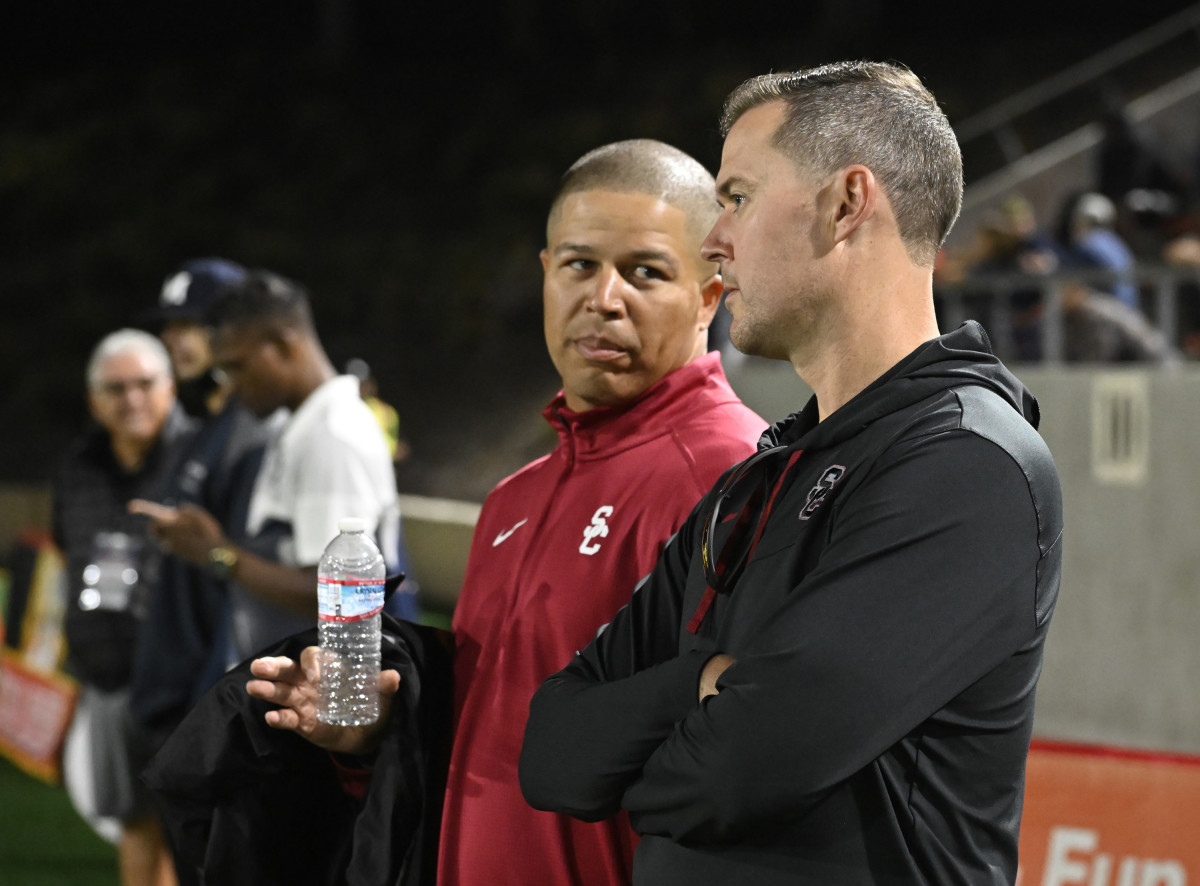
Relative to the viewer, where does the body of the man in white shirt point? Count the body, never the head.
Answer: to the viewer's left

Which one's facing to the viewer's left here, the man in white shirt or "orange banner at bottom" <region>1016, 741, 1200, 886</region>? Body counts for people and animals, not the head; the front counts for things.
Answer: the man in white shirt

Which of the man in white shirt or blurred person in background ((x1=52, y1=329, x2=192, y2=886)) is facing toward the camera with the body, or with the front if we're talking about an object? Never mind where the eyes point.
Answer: the blurred person in background

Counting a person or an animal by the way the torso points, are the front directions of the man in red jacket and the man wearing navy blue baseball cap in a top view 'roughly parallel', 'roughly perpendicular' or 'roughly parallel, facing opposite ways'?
roughly parallel

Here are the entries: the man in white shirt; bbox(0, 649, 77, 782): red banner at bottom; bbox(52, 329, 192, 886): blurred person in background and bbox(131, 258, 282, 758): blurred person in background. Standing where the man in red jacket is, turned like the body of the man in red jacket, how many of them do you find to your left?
0

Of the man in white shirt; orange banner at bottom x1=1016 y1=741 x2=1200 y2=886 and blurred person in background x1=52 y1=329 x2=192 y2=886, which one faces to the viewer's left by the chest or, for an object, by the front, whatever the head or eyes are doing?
the man in white shirt

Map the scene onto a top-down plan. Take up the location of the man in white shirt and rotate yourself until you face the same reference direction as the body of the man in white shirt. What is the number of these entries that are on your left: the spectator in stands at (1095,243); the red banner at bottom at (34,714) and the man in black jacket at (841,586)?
1

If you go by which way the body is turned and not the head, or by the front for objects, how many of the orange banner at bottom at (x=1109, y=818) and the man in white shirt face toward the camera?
1

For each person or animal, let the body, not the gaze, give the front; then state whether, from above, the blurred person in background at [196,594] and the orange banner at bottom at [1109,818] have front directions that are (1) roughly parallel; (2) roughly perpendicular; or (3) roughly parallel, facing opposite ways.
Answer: roughly parallel

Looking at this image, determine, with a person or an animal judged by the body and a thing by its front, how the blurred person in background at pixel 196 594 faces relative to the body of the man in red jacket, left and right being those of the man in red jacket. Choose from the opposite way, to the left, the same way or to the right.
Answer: the same way

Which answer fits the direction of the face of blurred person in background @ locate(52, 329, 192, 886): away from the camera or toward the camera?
toward the camera

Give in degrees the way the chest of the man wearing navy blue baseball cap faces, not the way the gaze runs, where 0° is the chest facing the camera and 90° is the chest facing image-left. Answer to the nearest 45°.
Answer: approximately 45°

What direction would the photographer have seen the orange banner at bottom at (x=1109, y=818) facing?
facing the viewer

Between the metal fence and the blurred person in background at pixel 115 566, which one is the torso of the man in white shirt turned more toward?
the blurred person in background

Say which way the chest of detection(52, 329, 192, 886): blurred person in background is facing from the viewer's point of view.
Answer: toward the camera

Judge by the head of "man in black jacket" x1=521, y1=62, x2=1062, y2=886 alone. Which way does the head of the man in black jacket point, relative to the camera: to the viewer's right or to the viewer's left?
to the viewer's left

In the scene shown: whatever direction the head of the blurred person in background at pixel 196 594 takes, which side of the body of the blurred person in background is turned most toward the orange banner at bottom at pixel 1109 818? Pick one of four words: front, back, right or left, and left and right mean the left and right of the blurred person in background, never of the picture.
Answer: left

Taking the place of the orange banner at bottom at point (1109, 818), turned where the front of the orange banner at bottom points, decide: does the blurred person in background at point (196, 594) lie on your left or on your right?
on your right

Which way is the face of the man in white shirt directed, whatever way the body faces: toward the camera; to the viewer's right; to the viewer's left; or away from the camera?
to the viewer's left
